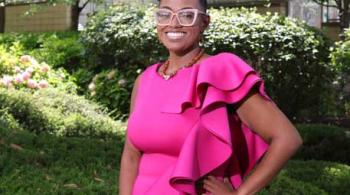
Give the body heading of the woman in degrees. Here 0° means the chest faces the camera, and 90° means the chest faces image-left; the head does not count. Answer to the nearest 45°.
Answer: approximately 45°

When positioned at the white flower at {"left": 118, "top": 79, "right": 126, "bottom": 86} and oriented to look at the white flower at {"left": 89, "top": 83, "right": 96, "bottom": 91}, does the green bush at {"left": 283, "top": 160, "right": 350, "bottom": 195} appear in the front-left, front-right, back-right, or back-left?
back-left

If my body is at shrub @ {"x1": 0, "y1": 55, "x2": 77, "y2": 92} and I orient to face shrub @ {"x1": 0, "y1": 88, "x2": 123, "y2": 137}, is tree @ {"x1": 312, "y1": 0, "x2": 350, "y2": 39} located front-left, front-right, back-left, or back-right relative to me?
back-left

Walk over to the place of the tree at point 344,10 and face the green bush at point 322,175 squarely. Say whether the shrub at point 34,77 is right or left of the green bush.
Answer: right

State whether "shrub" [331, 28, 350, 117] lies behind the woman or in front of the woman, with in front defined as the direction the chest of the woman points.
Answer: behind

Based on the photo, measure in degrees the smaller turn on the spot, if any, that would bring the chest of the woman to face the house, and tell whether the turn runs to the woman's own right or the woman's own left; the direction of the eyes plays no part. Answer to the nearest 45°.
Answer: approximately 135° to the woman's own right

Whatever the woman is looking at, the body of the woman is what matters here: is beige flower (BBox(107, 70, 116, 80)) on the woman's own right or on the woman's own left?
on the woman's own right

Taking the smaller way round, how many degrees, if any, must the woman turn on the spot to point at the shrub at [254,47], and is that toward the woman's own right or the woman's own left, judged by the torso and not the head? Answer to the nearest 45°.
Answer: approximately 135° to the woman's own right

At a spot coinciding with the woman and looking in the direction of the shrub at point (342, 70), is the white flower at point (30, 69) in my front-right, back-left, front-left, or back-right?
front-left

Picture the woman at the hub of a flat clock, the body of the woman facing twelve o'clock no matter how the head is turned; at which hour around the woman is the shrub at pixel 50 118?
The shrub is roughly at 4 o'clock from the woman.
